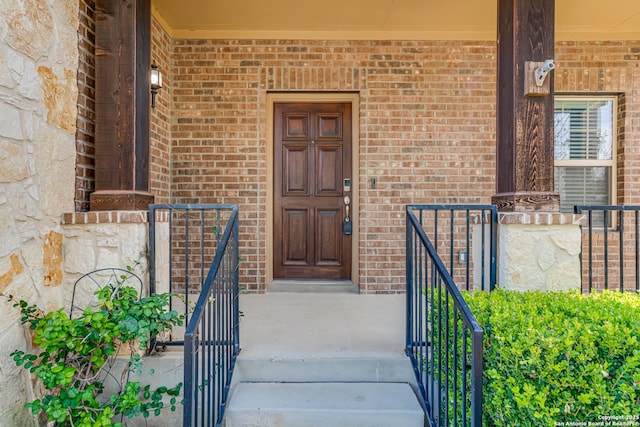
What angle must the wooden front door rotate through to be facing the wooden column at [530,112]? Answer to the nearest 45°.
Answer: approximately 45° to its left

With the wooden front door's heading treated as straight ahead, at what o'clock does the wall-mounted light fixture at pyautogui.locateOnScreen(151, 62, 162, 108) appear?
The wall-mounted light fixture is roughly at 2 o'clock from the wooden front door.

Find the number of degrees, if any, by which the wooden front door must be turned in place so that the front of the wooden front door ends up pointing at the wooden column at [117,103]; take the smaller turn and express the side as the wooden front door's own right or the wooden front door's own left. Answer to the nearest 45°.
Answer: approximately 45° to the wooden front door's own right

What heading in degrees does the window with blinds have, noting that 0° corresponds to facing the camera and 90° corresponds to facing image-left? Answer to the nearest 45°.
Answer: approximately 0°

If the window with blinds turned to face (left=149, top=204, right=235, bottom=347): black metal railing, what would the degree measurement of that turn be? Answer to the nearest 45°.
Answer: approximately 45° to its right

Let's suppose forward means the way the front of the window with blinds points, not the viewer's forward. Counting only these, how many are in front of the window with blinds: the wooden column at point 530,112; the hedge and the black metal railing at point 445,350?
3

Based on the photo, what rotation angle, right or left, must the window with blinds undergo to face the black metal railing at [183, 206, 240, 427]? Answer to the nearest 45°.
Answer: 0° — it already faces it

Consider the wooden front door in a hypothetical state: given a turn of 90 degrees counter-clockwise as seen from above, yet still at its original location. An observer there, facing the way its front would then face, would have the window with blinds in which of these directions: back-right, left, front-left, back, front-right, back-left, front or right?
front
